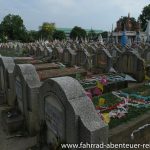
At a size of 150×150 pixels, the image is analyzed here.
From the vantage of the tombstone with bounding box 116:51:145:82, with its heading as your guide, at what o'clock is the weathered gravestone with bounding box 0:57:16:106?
The weathered gravestone is roughly at 12 o'clock from the tombstone.

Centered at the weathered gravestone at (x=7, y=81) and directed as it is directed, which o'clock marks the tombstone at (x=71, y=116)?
The tombstone is roughly at 10 o'clock from the weathered gravestone.

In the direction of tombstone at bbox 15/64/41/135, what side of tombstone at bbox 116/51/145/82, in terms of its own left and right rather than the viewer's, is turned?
front

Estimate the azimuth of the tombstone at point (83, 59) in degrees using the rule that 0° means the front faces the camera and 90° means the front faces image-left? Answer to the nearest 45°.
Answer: approximately 45°
